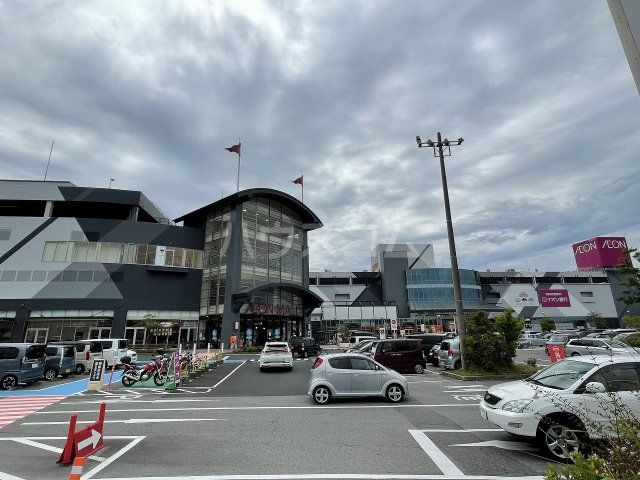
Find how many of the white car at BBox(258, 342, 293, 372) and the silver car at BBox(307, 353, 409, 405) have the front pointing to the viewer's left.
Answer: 0

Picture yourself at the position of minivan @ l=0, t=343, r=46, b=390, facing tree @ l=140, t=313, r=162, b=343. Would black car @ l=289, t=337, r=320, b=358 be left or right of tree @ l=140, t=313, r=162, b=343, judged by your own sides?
right

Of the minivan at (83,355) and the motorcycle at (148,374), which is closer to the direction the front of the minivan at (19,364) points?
the minivan

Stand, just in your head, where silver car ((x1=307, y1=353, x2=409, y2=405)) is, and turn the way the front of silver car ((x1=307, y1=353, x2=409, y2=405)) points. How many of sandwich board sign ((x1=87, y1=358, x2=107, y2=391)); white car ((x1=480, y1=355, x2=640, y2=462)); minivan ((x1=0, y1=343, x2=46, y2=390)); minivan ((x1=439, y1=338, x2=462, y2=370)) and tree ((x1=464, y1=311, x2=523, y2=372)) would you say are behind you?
2

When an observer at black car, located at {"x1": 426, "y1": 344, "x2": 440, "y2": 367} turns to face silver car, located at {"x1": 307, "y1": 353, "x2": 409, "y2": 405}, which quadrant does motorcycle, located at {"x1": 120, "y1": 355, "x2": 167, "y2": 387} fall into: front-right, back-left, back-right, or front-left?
front-right

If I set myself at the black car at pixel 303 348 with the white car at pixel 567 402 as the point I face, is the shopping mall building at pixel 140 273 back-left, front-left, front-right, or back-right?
back-right

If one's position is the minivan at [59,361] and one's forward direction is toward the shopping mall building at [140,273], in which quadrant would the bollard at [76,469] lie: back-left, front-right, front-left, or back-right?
back-right

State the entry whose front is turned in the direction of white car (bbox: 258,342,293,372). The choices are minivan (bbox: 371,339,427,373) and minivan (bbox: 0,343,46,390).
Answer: minivan (bbox: 371,339,427,373)

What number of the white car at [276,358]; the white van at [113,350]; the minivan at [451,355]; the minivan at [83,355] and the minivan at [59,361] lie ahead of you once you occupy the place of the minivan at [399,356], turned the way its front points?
4
